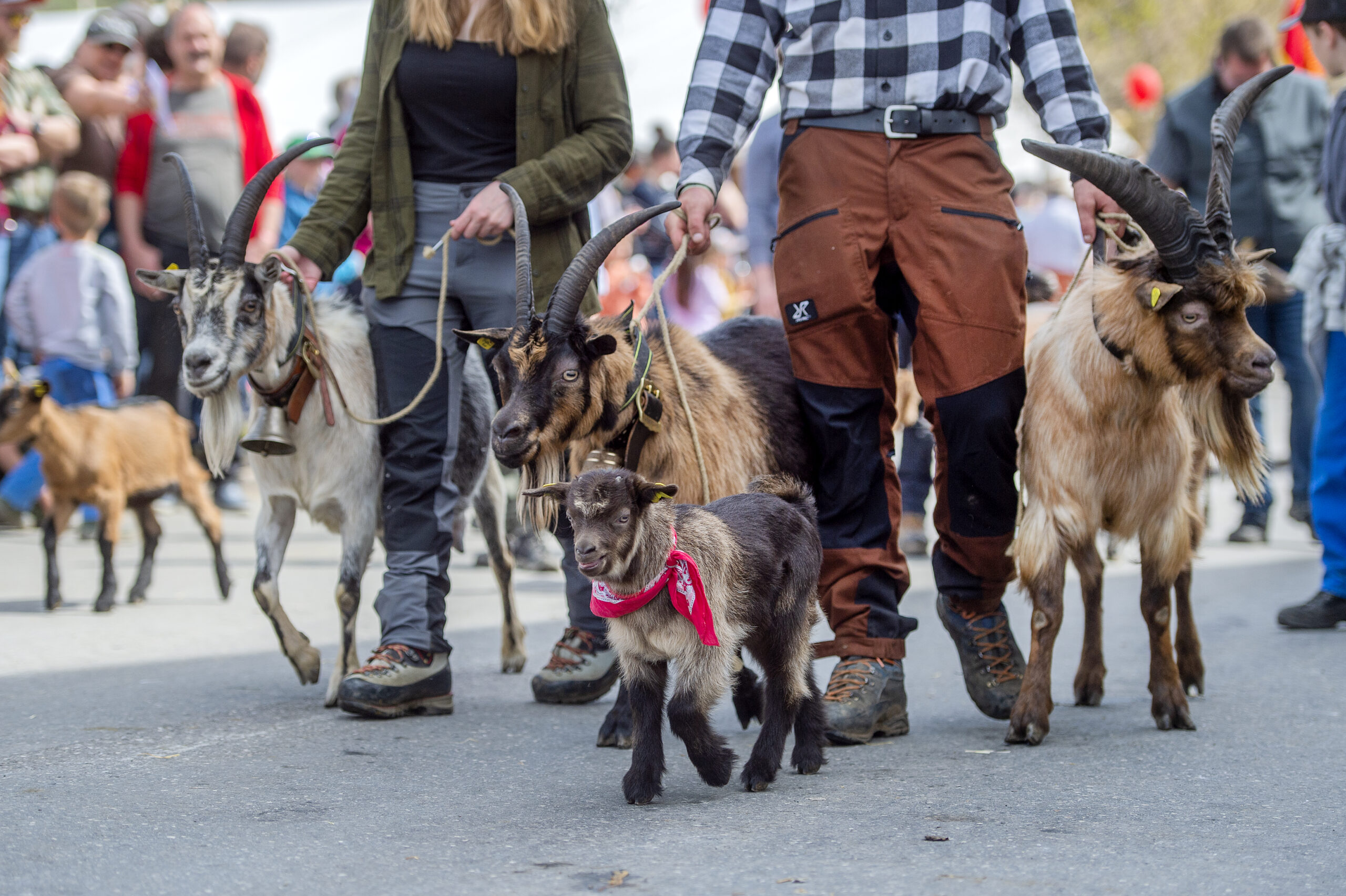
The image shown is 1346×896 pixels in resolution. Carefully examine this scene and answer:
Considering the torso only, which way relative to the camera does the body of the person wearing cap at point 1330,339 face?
to the viewer's left

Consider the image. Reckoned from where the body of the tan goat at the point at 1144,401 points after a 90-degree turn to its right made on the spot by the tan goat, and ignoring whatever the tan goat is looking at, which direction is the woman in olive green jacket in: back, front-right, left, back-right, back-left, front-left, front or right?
front

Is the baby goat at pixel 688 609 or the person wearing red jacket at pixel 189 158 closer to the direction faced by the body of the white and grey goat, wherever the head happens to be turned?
the baby goat

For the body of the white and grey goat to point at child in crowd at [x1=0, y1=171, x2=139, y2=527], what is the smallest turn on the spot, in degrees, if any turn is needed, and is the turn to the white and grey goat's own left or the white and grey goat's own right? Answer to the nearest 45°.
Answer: approximately 135° to the white and grey goat's own right

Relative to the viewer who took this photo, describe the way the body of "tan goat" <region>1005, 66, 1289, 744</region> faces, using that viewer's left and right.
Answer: facing the viewer

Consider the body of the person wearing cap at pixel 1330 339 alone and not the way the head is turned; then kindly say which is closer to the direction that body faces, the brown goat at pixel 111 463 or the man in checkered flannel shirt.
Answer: the brown goat

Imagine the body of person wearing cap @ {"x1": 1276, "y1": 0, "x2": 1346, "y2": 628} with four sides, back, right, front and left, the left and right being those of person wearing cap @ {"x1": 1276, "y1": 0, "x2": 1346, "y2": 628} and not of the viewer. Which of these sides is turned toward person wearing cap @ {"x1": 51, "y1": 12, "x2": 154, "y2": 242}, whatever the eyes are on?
front

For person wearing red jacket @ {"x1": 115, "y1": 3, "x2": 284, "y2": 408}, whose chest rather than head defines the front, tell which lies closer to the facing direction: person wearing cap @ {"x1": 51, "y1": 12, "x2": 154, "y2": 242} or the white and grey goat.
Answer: the white and grey goat

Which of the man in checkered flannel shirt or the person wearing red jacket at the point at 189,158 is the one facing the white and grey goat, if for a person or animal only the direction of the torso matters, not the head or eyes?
the person wearing red jacket

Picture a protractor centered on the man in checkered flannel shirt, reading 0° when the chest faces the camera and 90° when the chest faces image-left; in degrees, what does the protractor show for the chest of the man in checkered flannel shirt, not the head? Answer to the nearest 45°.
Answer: approximately 0°

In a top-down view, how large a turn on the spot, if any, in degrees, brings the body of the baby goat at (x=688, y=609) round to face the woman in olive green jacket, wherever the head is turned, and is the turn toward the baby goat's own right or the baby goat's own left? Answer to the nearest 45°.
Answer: approximately 90° to the baby goat's own right

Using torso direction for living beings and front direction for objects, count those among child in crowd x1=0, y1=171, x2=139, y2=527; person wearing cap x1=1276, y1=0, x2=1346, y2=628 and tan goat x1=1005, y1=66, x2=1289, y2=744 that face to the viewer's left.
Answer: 1

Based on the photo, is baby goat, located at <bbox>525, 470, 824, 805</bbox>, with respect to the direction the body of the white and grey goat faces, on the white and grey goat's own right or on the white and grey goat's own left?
on the white and grey goat's own left

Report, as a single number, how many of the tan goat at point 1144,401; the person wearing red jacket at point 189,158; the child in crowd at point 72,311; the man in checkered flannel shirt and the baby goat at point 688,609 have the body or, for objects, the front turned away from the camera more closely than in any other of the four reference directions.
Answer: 1

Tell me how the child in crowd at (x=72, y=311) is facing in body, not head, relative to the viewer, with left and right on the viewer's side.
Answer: facing away from the viewer
